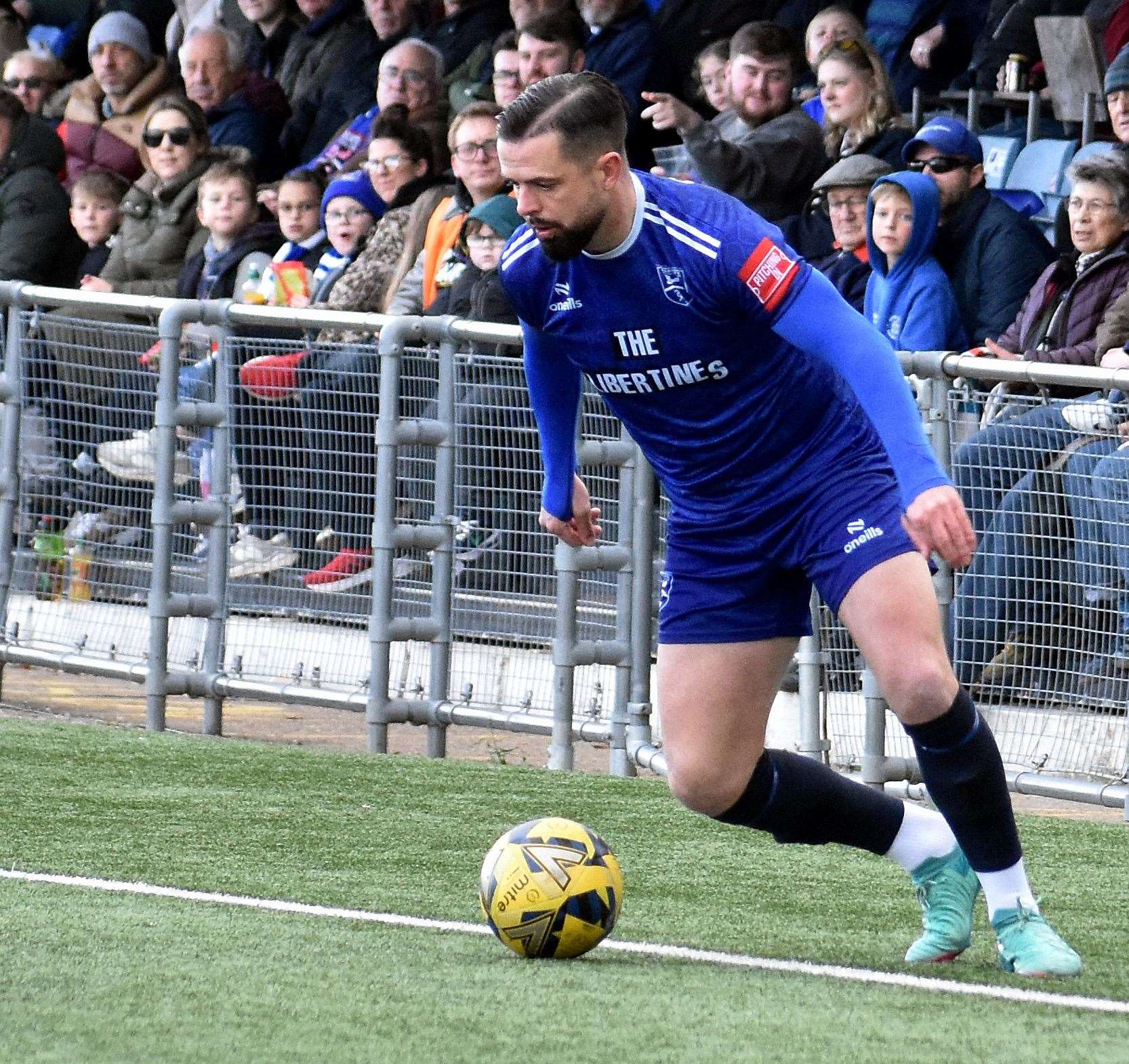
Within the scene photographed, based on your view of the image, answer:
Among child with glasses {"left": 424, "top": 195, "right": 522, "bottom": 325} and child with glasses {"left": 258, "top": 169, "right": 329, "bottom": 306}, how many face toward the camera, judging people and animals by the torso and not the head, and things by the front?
2

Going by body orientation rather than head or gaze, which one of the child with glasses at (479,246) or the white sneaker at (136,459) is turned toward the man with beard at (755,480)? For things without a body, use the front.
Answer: the child with glasses

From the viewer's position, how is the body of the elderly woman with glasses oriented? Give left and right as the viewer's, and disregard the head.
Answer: facing the viewer and to the left of the viewer

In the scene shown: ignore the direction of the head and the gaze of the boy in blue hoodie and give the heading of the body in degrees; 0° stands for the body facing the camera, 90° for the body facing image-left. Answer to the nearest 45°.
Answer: approximately 45°

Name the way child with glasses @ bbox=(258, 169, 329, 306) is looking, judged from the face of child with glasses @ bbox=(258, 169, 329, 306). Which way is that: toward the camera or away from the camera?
toward the camera

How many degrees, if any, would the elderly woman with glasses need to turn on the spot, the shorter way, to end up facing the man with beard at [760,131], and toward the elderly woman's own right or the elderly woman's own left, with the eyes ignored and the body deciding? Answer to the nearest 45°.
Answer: approximately 90° to the elderly woman's own right

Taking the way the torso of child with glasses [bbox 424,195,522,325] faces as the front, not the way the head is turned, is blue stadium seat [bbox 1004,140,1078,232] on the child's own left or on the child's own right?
on the child's own left

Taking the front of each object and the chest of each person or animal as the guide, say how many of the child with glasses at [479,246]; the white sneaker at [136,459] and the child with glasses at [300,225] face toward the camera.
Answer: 2

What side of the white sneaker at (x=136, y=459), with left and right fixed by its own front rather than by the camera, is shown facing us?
left

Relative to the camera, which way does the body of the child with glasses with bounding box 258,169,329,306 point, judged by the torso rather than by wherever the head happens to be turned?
toward the camera

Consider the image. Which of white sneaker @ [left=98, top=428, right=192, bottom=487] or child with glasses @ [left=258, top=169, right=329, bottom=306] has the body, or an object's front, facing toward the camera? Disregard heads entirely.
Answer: the child with glasses

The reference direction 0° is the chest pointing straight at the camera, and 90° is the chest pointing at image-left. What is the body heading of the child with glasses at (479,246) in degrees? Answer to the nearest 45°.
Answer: approximately 0°
